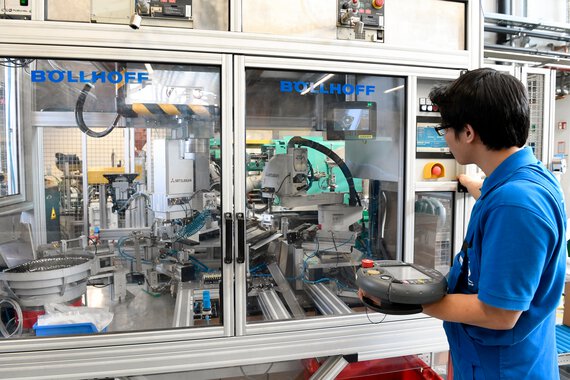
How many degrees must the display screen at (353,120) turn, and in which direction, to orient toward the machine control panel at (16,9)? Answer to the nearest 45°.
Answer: approximately 45° to its right

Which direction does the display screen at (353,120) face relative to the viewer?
toward the camera

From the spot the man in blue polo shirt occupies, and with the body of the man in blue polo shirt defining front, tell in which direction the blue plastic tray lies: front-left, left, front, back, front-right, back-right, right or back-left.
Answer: front

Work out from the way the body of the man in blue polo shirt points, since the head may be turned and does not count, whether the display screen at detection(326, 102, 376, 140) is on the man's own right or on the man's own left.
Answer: on the man's own right

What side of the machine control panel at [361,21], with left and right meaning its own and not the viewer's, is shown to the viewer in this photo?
front

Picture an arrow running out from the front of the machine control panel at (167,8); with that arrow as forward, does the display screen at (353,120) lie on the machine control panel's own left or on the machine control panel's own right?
on the machine control panel's own left

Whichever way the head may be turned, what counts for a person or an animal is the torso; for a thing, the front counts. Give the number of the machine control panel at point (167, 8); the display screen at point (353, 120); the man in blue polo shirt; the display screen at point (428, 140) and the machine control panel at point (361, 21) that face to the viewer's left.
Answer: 1

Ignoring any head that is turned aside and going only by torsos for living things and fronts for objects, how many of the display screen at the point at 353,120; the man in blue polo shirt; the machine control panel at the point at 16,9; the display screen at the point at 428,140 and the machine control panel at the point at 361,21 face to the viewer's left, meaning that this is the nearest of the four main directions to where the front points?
1

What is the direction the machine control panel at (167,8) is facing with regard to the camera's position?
facing the viewer

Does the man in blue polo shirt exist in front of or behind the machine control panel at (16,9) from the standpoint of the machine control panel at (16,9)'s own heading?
in front
